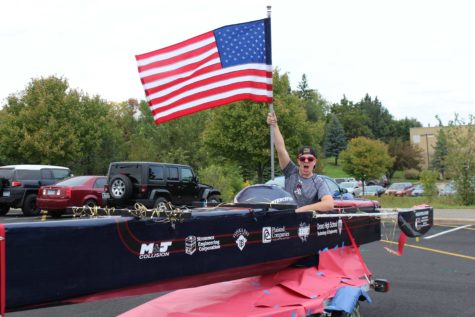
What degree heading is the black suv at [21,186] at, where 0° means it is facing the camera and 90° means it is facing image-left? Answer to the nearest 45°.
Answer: approximately 225°

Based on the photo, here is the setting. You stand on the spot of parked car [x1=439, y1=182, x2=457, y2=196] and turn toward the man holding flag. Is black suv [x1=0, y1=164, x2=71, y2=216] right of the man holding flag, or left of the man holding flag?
right

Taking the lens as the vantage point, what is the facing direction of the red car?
facing away from the viewer and to the right of the viewer

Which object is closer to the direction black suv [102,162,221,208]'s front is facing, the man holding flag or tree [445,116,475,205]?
the tree

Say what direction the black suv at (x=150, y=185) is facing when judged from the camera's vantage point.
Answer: facing away from the viewer and to the right of the viewer

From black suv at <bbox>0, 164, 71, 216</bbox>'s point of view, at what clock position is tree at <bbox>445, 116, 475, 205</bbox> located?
The tree is roughly at 2 o'clock from the black suv.

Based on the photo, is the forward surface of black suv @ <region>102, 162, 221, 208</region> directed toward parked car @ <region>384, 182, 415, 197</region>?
yes

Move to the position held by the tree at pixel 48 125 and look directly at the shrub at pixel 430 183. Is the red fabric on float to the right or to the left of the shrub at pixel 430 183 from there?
right

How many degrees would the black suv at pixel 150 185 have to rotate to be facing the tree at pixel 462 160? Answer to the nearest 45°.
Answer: approximately 45° to its right
